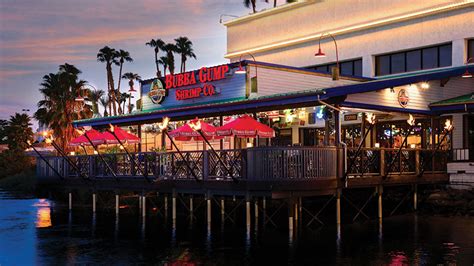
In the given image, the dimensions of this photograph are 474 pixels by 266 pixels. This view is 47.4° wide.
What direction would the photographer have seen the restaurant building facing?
facing the viewer and to the left of the viewer

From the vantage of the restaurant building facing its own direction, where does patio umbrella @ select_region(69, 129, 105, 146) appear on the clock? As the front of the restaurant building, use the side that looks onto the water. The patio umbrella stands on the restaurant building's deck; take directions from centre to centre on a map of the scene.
The patio umbrella is roughly at 2 o'clock from the restaurant building.
